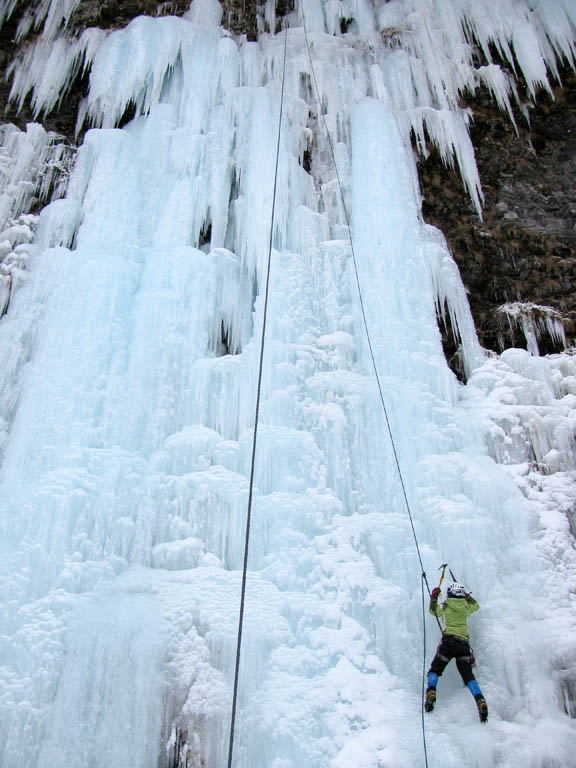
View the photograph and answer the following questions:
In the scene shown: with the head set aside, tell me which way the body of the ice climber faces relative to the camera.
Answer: away from the camera

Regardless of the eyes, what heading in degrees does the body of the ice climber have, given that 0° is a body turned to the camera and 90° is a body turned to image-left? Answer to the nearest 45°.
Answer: approximately 180°
